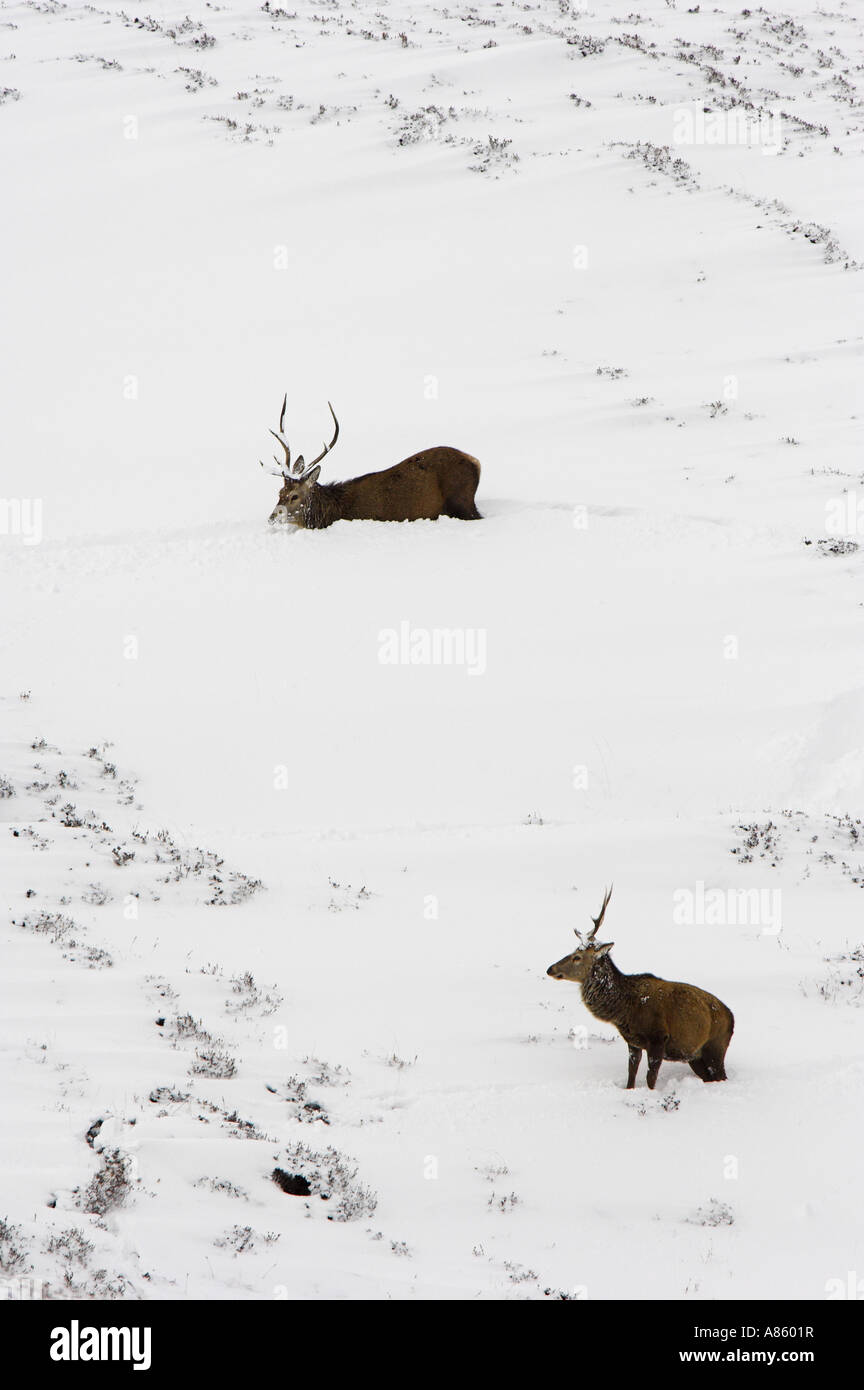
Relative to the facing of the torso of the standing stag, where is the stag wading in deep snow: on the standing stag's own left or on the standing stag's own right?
on the standing stag's own right

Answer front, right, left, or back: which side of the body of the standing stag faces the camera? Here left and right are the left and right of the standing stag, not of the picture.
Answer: left

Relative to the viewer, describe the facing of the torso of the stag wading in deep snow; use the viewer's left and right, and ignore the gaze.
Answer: facing to the left of the viewer

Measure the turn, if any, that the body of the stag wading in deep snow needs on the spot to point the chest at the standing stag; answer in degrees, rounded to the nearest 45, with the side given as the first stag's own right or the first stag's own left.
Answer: approximately 90° to the first stag's own left

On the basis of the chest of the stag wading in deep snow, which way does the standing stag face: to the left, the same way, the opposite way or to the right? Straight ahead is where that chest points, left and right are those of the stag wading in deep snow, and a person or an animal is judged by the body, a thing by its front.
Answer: the same way

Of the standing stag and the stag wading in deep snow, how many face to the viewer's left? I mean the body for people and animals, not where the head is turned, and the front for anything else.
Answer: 2
